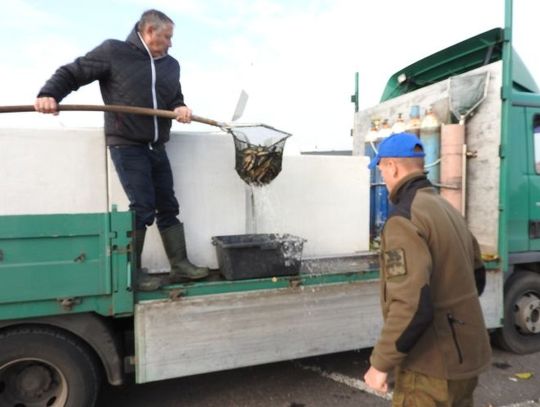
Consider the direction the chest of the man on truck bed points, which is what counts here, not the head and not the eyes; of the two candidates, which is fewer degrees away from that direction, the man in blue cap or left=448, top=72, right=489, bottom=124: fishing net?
the man in blue cap

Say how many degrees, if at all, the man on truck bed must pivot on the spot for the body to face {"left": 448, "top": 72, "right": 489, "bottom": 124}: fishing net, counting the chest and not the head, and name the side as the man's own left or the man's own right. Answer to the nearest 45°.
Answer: approximately 45° to the man's own left

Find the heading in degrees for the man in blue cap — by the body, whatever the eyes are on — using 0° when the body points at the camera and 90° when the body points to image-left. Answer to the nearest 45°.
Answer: approximately 135°

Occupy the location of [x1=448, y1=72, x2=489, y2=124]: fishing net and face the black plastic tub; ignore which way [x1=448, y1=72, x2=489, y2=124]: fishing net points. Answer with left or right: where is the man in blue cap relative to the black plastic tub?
left
